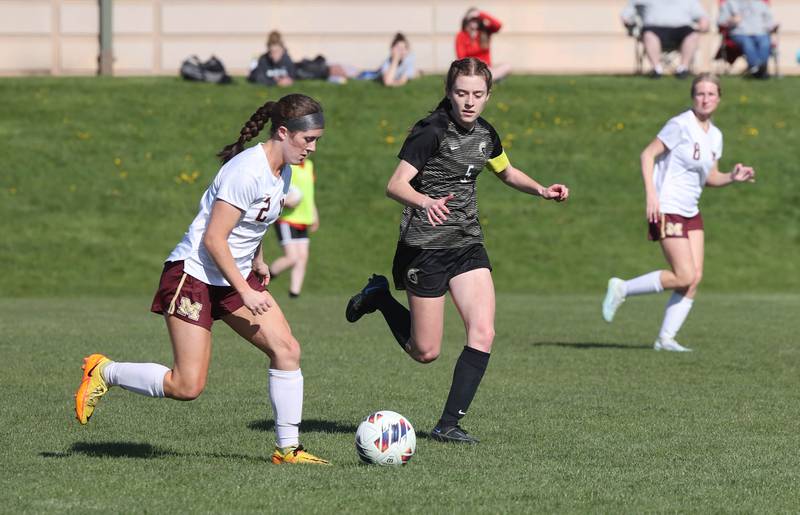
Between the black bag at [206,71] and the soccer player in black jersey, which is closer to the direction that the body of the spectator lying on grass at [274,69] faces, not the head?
the soccer player in black jersey

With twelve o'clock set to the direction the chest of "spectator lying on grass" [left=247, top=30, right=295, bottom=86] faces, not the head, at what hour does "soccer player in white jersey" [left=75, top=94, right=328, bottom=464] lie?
The soccer player in white jersey is roughly at 12 o'clock from the spectator lying on grass.

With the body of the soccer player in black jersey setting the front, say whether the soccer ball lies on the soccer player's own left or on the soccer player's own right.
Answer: on the soccer player's own right

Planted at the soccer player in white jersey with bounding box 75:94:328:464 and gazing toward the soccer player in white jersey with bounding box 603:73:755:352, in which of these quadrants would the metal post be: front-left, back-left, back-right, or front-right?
front-left

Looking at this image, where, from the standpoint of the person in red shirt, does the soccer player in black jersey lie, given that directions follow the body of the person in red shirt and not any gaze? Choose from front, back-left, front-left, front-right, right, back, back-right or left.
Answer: front

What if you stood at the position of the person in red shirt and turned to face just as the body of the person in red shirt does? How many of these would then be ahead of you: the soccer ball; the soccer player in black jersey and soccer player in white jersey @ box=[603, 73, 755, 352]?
3

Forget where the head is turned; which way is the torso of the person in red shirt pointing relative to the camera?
toward the camera

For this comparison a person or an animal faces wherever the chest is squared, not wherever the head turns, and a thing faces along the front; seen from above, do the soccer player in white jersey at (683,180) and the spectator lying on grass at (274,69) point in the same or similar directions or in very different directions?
same or similar directions

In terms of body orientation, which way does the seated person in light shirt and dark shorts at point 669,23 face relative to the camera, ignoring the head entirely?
toward the camera

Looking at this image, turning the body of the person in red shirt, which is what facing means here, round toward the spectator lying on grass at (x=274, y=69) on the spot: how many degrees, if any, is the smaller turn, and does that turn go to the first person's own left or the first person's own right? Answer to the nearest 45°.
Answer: approximately 90° to the first person's own right

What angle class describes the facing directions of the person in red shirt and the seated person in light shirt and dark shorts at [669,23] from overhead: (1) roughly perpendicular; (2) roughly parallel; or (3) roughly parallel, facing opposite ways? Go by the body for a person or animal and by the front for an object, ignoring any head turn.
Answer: roughly parallel

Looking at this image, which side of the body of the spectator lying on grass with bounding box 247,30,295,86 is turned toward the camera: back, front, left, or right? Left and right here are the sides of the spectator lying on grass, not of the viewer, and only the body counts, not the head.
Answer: front

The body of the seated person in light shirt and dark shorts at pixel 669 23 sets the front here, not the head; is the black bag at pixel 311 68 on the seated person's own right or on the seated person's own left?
on the seated person's own right

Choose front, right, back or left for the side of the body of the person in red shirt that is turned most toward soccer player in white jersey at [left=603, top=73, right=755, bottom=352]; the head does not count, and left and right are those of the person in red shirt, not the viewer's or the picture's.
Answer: front

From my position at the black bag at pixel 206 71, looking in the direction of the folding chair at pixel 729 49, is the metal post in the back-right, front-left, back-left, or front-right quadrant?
back-left

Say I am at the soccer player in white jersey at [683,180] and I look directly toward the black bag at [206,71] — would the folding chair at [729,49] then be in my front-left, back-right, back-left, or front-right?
front-right

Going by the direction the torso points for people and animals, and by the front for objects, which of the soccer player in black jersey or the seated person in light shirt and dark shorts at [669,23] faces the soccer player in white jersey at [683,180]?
the seated person in light shirt and dark shorts

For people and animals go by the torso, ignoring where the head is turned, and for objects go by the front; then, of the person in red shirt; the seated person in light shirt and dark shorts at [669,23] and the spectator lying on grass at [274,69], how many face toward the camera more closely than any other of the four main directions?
3
